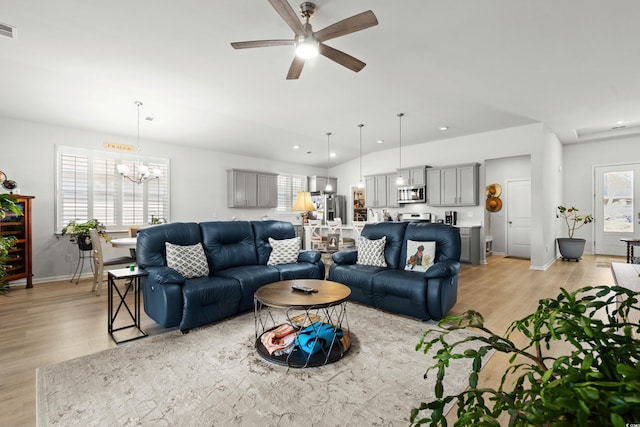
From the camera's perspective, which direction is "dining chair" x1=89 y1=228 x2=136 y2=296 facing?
to the viewer's right

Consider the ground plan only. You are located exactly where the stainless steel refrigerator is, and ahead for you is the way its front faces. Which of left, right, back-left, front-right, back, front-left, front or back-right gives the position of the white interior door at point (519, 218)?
front-left

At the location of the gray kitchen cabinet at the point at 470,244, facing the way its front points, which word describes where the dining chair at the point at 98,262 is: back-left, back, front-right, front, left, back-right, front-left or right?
front

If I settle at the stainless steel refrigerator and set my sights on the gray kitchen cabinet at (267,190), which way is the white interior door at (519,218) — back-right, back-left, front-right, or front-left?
back-left

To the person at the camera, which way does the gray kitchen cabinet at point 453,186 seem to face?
facing the viewer and to the left of the viewer

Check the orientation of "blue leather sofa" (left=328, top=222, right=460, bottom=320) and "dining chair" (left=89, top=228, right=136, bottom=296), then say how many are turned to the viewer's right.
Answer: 1

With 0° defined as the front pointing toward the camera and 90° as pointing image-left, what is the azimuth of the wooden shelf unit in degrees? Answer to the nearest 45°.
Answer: approximately 315°

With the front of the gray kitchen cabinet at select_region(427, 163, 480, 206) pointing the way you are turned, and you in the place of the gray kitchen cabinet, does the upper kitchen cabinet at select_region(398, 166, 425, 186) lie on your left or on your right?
on your right

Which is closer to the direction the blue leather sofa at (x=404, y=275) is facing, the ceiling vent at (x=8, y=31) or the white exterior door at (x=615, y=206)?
the ceiling vent

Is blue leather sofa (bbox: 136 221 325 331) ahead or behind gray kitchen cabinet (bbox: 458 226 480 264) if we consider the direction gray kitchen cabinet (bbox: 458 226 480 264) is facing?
ahead

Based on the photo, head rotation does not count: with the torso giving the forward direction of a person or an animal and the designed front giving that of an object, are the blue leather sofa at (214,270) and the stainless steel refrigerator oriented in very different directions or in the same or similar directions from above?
same or similar directions

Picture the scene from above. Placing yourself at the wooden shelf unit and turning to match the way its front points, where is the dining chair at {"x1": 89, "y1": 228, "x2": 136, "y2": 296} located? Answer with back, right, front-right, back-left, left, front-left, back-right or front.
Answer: front

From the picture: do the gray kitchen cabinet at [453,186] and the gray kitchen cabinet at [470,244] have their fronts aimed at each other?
no

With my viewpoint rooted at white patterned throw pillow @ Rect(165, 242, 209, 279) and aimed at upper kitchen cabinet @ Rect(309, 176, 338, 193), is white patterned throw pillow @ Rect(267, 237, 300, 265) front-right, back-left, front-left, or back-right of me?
front-right

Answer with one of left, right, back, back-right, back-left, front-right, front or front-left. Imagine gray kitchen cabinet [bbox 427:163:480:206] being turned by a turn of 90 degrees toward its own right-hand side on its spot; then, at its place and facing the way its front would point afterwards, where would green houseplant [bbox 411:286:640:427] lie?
back-left

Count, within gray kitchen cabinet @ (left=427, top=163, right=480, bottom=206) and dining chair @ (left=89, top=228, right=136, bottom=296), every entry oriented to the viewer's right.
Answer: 1

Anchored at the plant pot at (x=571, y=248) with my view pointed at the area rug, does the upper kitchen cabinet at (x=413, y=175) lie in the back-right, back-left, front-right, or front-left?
front-right

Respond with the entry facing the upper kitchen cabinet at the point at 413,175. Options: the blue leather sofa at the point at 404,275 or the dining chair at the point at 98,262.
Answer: the dining chair

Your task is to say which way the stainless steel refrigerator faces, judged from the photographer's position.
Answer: facing the viewer and to the right of the viewer

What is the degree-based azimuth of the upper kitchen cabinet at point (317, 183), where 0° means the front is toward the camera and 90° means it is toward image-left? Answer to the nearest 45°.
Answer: approximately 315°

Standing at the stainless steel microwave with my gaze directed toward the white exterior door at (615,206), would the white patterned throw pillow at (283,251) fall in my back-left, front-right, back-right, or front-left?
back-right
